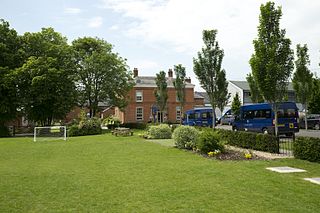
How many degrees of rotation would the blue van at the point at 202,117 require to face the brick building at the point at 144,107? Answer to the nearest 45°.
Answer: approximately 45° to its right

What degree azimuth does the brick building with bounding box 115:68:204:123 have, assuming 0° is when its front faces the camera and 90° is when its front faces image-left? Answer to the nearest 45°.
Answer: approximately 0°

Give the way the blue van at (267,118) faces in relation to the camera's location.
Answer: facing away from the viewer and to the left of the viewer

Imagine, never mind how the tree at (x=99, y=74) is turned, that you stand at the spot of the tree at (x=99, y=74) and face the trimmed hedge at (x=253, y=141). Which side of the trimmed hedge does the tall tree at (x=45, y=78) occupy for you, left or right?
right

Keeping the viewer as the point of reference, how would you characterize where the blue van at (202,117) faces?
facing to the left of the viewer
